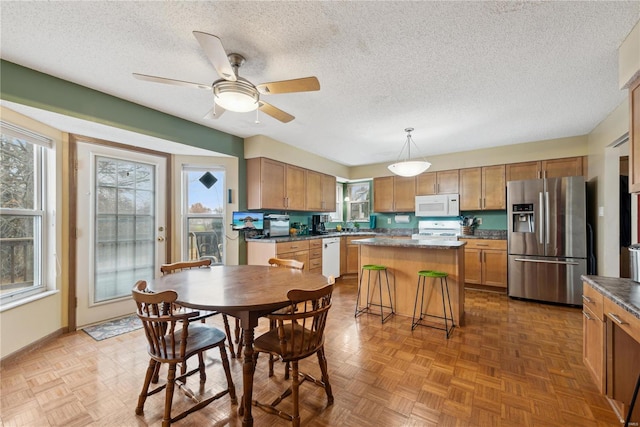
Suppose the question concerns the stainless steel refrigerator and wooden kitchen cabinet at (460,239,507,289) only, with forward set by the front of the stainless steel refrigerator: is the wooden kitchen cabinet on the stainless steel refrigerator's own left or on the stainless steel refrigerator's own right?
on the stainless steel refrigerator's own right

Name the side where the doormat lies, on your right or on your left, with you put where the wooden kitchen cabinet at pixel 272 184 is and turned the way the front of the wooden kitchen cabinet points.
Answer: on your right

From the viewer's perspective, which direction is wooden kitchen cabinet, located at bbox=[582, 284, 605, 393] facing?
to the viewer's left

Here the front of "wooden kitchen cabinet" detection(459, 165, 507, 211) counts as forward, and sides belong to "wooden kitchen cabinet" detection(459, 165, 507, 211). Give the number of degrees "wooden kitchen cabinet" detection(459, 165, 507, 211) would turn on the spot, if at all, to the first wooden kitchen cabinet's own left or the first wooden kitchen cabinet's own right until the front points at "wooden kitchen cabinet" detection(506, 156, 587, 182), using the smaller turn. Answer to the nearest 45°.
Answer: approximately 90° to the first wooden kitchen cabinet's own left

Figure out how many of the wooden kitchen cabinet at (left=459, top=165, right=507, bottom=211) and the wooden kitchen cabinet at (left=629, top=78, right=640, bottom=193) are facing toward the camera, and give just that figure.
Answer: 1

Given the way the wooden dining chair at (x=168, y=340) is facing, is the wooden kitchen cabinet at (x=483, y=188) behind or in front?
in front

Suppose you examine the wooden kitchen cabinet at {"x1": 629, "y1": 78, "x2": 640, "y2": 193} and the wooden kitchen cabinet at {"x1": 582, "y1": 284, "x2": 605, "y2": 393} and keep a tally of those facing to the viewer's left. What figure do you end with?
2
